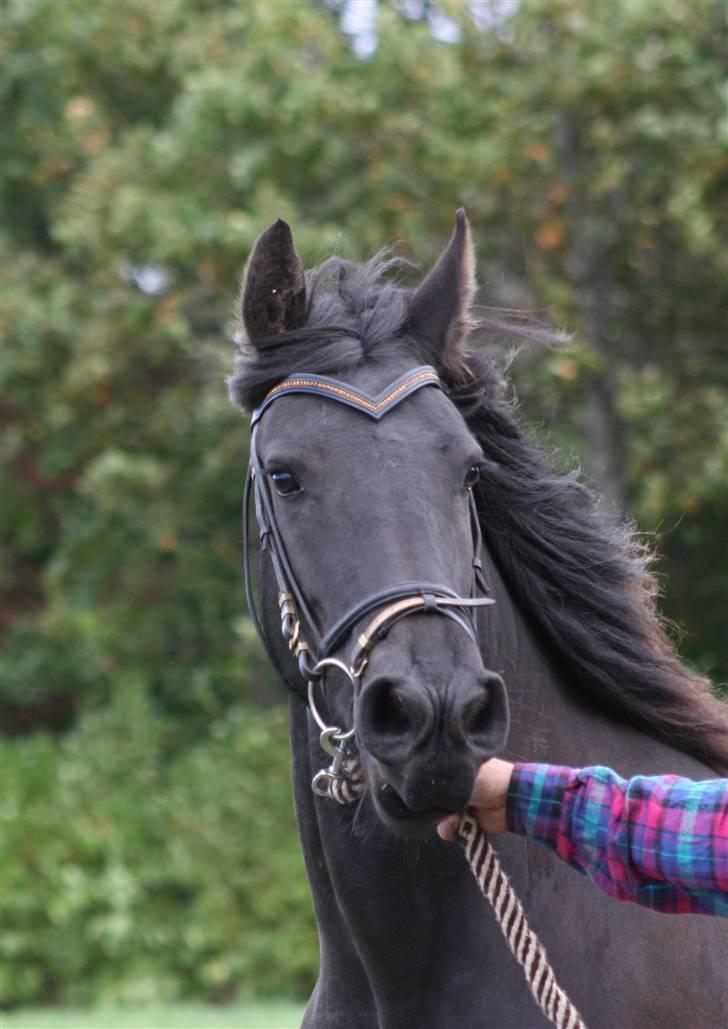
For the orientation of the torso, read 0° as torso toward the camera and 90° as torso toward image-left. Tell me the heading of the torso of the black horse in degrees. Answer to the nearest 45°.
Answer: approximately 45°
